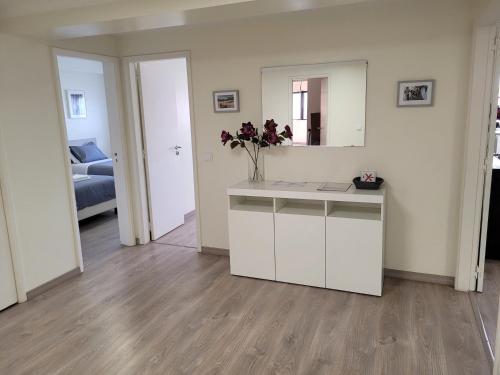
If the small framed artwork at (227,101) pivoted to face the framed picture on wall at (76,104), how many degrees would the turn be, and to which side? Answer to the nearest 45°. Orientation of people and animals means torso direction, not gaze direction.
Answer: approximately 135° to its right

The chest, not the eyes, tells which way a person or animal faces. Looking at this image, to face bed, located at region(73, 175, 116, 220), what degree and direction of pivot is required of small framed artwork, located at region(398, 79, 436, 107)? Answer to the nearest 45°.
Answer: approximately 90° to its right

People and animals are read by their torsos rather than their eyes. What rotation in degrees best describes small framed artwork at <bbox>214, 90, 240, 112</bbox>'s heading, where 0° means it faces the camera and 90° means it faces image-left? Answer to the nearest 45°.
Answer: approximately 0°

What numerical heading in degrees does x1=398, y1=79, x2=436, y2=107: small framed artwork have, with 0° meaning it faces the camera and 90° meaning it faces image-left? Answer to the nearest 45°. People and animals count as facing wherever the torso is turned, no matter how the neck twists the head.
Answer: approximately 0°

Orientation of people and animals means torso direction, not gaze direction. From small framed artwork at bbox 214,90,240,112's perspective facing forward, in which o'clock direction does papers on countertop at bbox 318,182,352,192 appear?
The papers on countertop is roughly at 10 o'clock from the small framed artwork.
